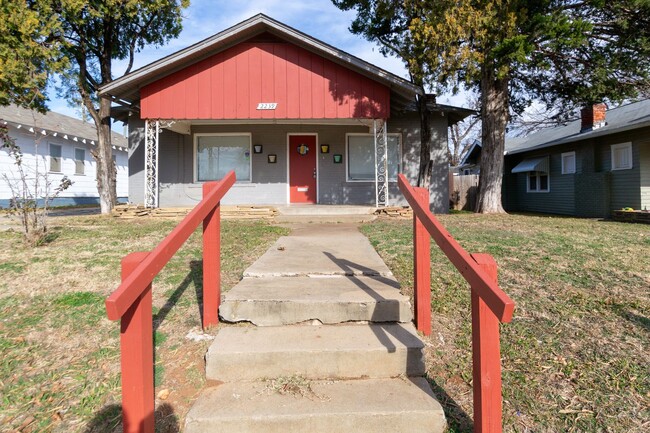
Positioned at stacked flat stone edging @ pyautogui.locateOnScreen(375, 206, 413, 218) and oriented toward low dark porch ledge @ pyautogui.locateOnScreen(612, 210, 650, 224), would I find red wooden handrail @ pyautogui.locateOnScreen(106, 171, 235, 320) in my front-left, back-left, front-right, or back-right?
back-right

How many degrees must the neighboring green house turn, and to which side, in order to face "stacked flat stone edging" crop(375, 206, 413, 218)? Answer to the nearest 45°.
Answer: approximately 90° to its right

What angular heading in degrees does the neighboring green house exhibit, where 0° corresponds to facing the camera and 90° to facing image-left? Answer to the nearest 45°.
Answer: approximately 315°

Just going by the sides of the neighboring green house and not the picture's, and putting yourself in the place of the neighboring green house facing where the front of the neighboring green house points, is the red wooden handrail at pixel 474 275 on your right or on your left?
on your right

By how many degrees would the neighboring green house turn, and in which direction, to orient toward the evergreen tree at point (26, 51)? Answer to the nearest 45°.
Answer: approximately 90° to its right

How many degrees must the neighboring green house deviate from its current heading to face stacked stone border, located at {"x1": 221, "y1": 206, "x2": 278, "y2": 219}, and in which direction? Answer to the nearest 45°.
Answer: approximately 90° to its right

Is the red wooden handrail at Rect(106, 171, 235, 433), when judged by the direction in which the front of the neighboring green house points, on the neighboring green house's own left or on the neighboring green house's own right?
on the neighboring green house's own right

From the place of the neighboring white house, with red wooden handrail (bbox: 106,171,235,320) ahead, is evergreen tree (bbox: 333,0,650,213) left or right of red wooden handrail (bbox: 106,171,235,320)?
left

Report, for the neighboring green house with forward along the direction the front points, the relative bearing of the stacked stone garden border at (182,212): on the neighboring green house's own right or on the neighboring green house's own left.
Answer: on the neighboring green house's own right
